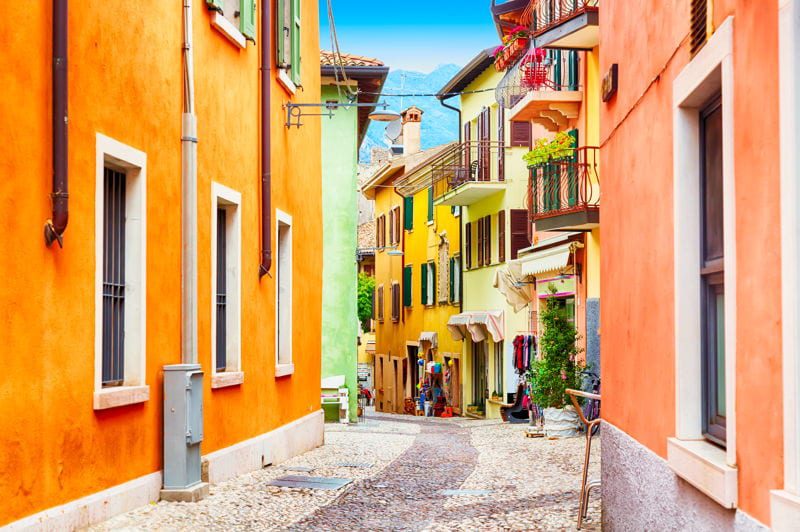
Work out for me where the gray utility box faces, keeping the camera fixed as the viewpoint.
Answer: facing the viewer and to the right of the viewer

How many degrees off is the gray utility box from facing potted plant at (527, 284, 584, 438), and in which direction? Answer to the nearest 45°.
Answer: approximately 90° to its left

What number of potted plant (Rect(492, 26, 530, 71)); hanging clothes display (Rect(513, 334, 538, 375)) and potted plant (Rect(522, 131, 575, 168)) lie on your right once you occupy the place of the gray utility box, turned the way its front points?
0

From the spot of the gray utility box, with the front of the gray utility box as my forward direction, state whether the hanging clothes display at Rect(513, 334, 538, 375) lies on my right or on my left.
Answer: on my left

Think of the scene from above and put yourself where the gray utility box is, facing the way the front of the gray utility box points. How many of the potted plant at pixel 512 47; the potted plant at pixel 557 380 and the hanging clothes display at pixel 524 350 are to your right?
0

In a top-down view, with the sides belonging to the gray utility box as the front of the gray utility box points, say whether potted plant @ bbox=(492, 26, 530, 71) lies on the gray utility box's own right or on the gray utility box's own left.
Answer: on the gray utility box's own left

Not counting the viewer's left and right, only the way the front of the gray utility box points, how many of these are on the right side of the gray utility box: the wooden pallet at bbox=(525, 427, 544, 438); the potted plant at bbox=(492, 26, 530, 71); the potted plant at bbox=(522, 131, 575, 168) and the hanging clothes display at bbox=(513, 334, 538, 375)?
0

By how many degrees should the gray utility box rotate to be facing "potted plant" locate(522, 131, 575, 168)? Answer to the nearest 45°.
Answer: approximately 90° to its left

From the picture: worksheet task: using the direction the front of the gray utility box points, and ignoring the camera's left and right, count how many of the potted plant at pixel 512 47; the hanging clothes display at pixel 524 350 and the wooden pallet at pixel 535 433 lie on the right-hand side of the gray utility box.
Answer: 0

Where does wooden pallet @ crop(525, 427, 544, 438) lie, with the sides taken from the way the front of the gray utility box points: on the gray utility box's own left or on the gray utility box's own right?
on the gray utility box's own left
